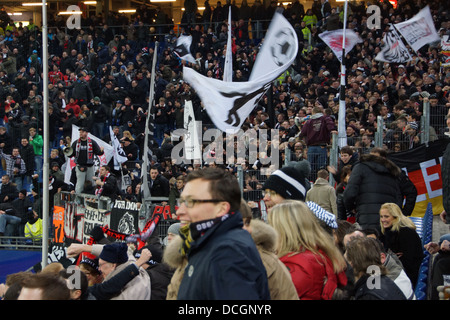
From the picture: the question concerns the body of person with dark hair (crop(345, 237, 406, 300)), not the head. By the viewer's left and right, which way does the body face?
facing away from the viewer and to the left of the viewer

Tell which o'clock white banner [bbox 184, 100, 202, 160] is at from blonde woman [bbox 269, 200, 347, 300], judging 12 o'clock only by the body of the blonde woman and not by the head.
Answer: The white banner is roughly at 1 o'clock from the blonde woman.

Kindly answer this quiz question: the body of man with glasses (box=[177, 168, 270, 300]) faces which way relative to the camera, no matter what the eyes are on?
to the viewer's left

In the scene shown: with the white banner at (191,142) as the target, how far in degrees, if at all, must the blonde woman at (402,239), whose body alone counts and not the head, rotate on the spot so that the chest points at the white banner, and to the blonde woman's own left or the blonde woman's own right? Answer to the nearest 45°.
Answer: approximately 90° to the blonde woman's own right

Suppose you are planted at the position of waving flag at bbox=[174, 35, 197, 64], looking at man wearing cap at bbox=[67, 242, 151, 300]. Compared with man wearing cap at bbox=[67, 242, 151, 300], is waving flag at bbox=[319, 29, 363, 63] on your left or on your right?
left

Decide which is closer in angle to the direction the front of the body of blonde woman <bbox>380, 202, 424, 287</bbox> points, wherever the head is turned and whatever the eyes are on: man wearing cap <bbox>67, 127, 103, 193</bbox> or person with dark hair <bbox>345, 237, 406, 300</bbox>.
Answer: the person with dark hair

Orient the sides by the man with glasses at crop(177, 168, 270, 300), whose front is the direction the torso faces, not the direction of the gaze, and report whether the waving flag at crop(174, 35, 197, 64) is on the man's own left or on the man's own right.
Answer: on the man's own right

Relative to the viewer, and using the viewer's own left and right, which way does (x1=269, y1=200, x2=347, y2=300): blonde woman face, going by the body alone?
facing away from the viewer and to the left of the viewer
